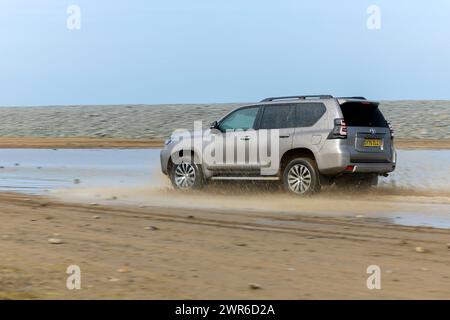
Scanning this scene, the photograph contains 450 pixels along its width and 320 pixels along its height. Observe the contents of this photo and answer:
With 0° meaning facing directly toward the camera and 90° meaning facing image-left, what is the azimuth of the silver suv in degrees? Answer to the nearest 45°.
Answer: approximately 135°

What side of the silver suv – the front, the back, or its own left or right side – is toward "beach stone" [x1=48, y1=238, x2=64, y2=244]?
left

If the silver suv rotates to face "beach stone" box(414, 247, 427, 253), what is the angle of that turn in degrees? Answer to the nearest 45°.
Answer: approximately 135° to its left

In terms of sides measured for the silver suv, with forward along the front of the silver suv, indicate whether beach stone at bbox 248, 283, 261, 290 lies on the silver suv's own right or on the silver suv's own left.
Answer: on the silver suv's own left
